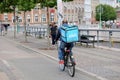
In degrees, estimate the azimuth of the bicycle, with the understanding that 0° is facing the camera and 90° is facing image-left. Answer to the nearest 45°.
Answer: approximately 135°

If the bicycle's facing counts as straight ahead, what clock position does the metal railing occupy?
The metal railing is roughly at 2 o'clock from the bicycle.
